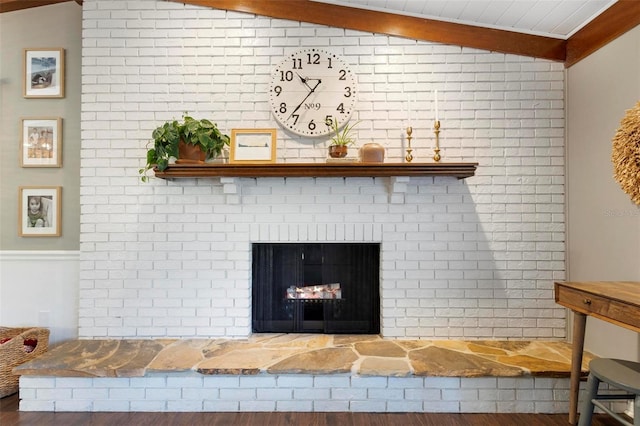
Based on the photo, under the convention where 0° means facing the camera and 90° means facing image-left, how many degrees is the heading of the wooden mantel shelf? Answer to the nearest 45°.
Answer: approximately 0°

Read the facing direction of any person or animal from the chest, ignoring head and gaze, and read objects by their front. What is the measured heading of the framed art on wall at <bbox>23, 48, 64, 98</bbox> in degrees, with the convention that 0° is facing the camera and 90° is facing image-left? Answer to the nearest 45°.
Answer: approximately 0°

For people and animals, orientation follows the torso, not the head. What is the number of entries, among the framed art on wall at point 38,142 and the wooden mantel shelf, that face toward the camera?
2

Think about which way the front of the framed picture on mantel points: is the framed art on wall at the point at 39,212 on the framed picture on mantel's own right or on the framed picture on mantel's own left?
on the framed picture on mantel's own right

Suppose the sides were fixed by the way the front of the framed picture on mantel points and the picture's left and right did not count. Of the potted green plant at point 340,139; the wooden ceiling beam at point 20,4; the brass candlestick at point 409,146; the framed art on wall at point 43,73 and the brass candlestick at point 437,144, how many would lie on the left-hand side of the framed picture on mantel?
3

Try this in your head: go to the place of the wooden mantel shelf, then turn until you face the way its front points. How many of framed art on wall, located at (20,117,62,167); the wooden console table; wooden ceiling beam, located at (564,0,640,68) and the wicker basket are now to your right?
2

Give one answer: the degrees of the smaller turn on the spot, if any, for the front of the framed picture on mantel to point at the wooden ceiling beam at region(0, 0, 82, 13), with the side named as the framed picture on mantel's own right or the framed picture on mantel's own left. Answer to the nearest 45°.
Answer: approximately 90° to the framed picture on mantel's own right

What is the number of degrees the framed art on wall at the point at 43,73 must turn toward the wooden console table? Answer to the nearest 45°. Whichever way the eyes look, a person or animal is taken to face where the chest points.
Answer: approximately 45° to its left
